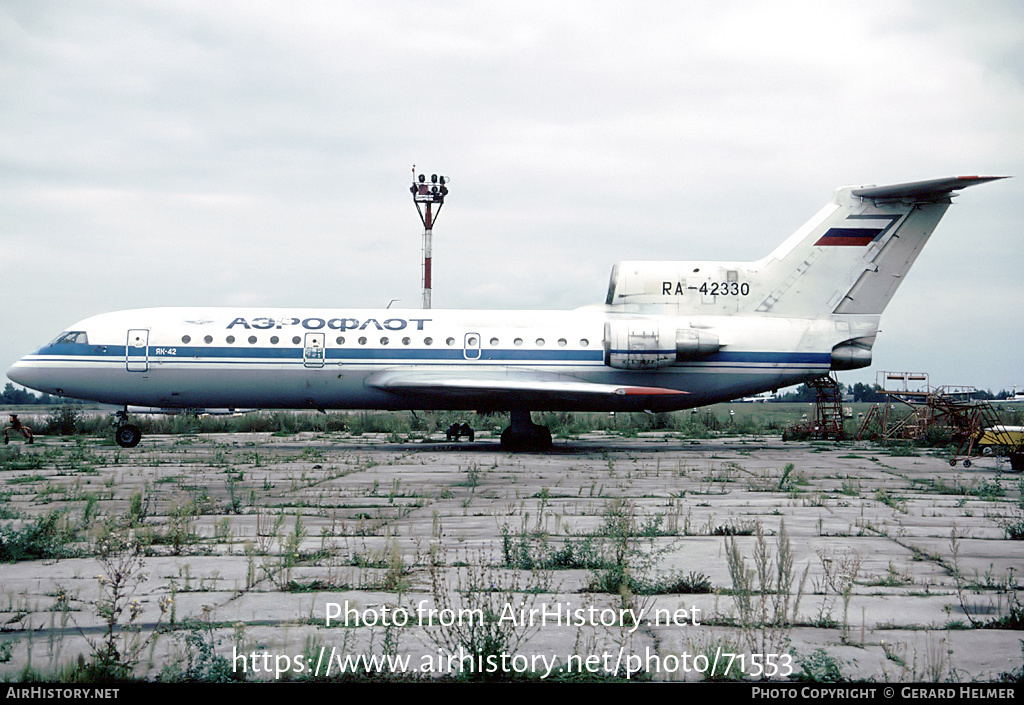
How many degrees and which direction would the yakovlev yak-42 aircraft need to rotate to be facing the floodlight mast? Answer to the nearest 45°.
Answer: approximately 90° to its right

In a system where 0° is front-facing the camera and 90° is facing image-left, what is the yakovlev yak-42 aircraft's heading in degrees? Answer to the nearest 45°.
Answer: approximately 90°
